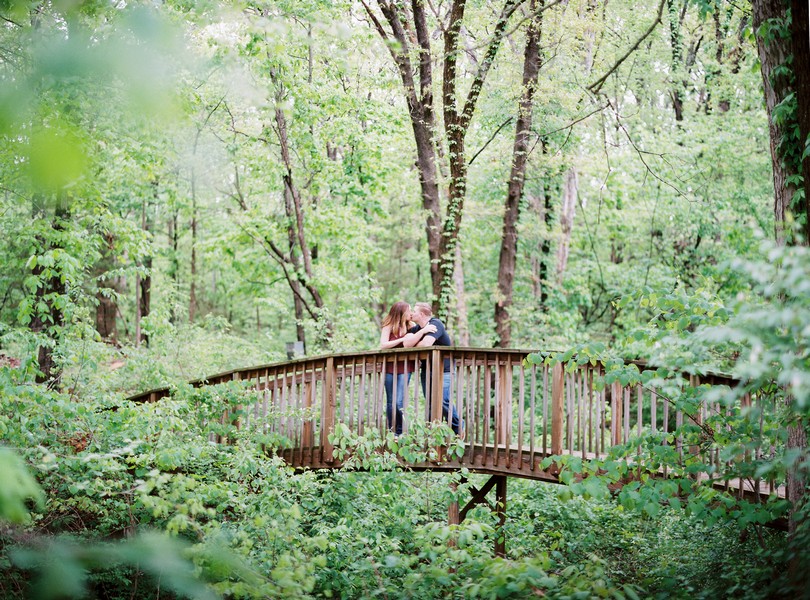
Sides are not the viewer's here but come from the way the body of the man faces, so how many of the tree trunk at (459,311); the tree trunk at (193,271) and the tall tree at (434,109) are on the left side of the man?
0

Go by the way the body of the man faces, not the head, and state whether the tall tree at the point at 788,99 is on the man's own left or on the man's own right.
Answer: on the man's own left

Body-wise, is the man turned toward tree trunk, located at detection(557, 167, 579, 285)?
no

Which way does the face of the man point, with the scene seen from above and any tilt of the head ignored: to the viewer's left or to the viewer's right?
to the viewer's left

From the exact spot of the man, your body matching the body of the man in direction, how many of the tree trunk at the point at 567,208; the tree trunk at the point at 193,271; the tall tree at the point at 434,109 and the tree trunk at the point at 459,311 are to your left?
0

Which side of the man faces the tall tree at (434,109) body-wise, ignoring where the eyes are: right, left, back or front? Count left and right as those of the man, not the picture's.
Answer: right

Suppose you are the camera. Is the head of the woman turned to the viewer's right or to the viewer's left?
to the viewer's right

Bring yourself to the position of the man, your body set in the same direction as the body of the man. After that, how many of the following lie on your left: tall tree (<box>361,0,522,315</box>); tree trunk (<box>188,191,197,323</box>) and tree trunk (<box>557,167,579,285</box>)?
0

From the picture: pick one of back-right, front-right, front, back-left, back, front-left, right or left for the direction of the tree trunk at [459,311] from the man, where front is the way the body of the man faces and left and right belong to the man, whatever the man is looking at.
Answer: right

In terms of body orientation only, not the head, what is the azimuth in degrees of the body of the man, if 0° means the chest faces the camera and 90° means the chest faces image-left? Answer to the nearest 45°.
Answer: approximately 90°

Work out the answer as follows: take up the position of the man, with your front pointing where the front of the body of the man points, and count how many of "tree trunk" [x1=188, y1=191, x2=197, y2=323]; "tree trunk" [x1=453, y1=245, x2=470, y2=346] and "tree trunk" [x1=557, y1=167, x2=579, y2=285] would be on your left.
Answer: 0

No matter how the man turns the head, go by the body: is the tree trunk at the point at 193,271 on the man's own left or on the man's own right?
on the man's own right
